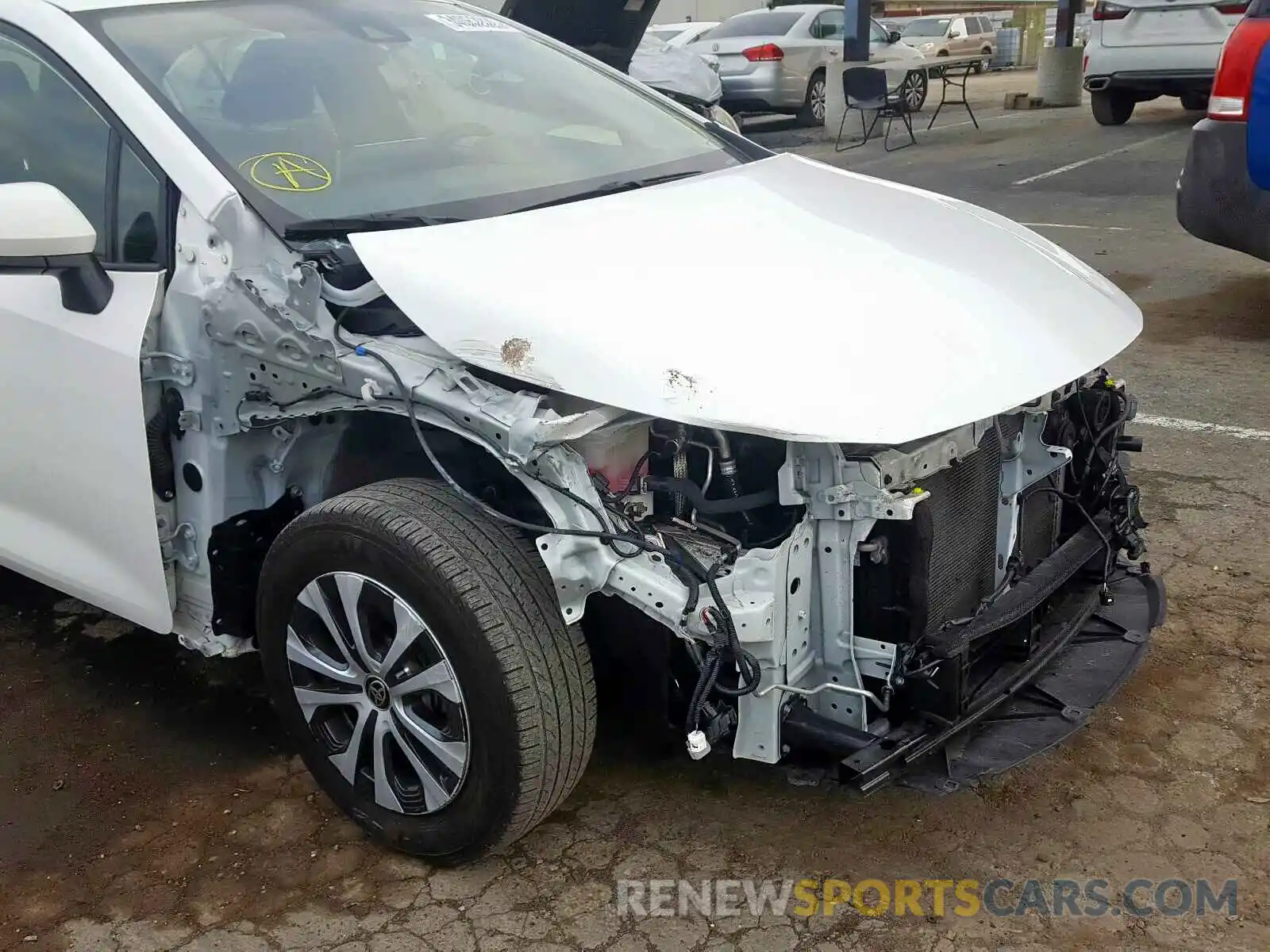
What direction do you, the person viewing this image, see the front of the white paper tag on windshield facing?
facing the viewer and to the right of the viewer

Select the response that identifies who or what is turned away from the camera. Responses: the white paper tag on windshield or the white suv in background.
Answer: the white suv in background

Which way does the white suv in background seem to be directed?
away from the camera

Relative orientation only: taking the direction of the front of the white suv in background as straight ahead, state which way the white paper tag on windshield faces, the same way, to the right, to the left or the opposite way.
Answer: to the right

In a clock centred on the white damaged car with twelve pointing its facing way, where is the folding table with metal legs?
The folding table with metal legs is roughly at 8 o'clock from the white damaged car.

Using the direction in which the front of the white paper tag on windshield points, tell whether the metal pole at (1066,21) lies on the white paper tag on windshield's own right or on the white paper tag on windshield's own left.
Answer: on the white paper tag on windshield's own left

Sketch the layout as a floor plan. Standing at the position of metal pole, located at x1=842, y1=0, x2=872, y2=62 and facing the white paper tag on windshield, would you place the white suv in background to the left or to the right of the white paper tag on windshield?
left

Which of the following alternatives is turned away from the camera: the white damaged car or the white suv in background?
the white suv in background

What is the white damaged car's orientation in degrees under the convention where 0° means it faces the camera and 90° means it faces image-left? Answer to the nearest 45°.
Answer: approximately 315°

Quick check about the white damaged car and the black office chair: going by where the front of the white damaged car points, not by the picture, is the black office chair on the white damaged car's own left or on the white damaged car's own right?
on the white damaged car's own left

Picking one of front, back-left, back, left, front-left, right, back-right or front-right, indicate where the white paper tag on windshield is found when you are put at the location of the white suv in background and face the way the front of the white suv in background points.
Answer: back
